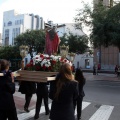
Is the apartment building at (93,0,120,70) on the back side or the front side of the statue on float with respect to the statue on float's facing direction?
on the front side

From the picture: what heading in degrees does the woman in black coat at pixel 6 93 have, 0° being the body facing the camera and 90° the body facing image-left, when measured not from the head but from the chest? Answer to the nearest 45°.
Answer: approximately 225°

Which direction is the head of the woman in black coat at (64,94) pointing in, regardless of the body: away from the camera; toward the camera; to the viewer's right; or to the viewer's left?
away from the camera

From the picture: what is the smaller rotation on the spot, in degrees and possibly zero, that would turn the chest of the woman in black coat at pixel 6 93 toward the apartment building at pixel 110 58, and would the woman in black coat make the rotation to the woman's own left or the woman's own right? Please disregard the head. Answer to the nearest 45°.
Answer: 0° — they already face it

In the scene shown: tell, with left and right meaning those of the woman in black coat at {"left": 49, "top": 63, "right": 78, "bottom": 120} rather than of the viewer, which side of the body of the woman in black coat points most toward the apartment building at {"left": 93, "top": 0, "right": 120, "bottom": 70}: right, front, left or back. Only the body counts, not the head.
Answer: front

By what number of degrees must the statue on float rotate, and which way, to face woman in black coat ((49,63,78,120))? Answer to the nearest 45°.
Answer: approximately 180°

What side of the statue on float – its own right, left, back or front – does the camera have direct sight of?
back

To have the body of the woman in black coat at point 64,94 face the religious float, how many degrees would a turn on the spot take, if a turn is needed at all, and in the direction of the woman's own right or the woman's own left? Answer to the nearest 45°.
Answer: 0° — they already face it

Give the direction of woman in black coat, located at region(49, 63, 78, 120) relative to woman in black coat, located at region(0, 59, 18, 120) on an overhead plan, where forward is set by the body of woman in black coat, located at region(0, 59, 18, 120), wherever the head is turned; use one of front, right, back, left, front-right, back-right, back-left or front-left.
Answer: right

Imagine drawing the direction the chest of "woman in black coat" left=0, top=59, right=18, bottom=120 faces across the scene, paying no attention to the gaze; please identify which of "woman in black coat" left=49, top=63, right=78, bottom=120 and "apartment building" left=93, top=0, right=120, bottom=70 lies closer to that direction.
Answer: the apartment building

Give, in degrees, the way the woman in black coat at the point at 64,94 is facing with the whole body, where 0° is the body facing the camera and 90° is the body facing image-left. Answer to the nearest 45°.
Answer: approximately 180°

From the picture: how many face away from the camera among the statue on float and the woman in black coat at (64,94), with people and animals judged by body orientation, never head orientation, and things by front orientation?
2
